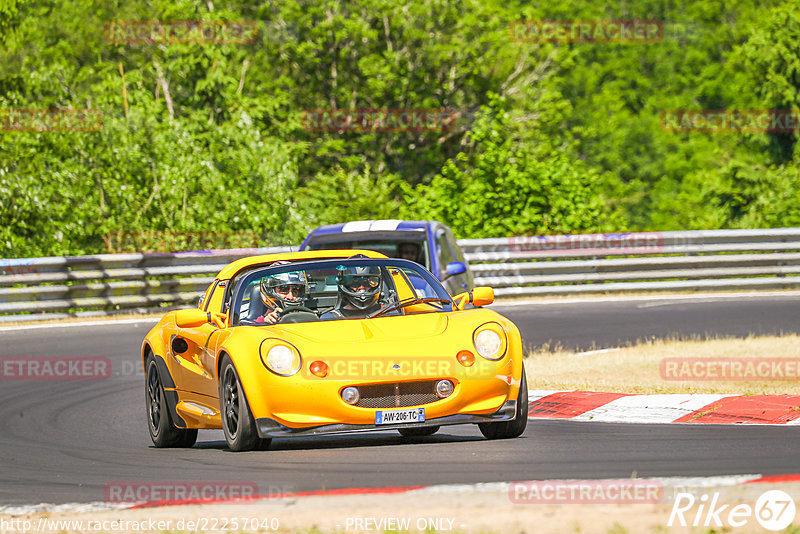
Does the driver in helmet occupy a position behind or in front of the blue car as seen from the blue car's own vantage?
in front

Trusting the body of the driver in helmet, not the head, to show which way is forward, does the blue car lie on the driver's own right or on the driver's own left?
on the driver's own left

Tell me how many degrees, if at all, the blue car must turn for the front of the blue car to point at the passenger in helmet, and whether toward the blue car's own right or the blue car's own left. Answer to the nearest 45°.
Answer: approximately 45° to the blue car's own left

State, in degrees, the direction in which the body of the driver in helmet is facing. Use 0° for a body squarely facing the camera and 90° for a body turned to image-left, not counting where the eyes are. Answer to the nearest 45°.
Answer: approximately 315°

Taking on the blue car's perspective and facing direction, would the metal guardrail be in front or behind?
behind

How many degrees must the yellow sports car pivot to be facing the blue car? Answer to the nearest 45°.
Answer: approximately 135° to its left

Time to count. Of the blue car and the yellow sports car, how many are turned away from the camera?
0

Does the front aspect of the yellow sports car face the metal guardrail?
no

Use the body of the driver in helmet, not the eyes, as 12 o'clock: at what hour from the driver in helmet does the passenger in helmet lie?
The passenger in helmet is roughly at 10 o'clock from the driver in helmet.

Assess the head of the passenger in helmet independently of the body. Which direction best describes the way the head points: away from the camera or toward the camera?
toward the camera

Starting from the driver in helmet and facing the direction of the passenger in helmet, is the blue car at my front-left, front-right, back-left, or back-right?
front-left

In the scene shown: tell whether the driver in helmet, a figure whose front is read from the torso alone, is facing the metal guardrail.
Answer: no

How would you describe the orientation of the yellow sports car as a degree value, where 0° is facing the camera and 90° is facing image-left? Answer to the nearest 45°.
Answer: approximately 315°

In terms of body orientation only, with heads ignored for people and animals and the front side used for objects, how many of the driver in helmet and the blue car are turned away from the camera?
0
